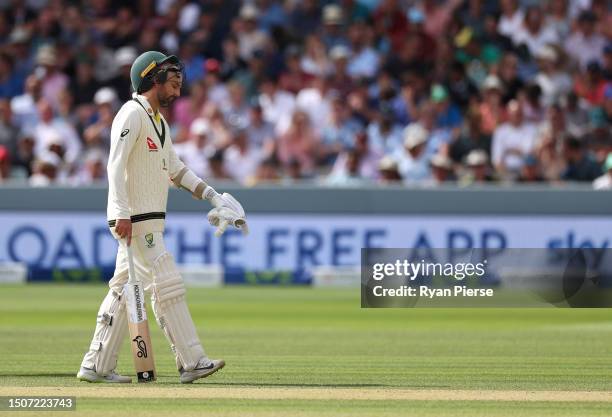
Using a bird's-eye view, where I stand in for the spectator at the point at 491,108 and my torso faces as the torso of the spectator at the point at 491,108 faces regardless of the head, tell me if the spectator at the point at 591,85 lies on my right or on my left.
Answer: on my left

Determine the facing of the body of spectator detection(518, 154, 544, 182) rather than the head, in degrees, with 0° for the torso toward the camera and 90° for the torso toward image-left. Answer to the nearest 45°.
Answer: approximately 0°

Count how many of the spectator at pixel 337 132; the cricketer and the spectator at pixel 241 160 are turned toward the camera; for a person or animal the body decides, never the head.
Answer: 2

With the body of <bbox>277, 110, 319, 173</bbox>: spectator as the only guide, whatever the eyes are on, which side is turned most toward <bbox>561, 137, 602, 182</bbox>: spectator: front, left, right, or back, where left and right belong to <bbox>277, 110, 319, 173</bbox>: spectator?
left

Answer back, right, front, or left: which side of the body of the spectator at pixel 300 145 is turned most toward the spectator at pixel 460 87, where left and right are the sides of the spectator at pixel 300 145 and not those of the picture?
left
